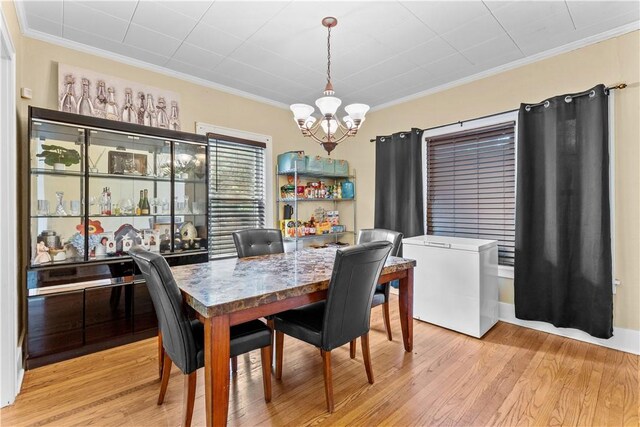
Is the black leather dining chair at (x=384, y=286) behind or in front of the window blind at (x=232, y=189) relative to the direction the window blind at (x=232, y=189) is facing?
in front

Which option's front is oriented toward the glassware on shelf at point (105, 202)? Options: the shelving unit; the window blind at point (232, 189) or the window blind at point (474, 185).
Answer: the window blind at point (474, 185)

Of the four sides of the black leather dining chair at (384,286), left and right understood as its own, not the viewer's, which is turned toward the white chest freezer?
back

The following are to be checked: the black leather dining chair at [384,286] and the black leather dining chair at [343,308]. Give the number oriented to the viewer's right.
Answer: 0

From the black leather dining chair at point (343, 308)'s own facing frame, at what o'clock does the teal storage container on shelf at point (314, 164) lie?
The teal storage container on shelf is roughly at 1 o'clock from the black leather dining chair.

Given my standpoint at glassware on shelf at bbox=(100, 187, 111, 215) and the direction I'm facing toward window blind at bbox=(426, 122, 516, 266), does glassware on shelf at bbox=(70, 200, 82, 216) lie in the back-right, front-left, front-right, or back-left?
back-right

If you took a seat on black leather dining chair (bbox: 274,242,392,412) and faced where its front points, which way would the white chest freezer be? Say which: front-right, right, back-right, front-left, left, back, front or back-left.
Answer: right

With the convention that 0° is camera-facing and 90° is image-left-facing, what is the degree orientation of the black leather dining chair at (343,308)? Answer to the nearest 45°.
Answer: approximately 135°

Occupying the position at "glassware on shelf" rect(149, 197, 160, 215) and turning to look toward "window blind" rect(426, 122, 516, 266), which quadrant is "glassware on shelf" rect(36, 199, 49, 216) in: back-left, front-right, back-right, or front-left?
back-right

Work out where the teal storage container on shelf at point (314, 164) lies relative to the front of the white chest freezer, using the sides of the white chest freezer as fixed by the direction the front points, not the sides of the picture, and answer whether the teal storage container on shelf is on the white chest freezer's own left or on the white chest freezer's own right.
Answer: on the white chest freezer's own right

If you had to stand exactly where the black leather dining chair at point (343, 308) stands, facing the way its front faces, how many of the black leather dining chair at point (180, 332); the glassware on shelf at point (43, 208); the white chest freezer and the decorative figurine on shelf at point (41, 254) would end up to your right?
1

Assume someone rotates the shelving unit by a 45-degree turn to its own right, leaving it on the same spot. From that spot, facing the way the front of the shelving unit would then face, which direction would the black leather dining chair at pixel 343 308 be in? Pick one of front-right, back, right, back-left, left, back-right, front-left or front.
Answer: front

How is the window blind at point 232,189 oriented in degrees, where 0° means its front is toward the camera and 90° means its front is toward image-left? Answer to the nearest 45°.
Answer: approximately 315°

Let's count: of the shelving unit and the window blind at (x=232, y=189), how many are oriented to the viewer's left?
0

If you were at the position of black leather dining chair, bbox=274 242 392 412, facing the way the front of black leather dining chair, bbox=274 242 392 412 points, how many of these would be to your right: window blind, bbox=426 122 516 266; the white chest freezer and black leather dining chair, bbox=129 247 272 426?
2

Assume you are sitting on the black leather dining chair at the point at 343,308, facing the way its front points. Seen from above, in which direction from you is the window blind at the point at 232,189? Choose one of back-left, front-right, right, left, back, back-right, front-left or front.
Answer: front

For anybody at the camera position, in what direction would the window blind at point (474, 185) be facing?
facing the viewer and to the left of the viewer
